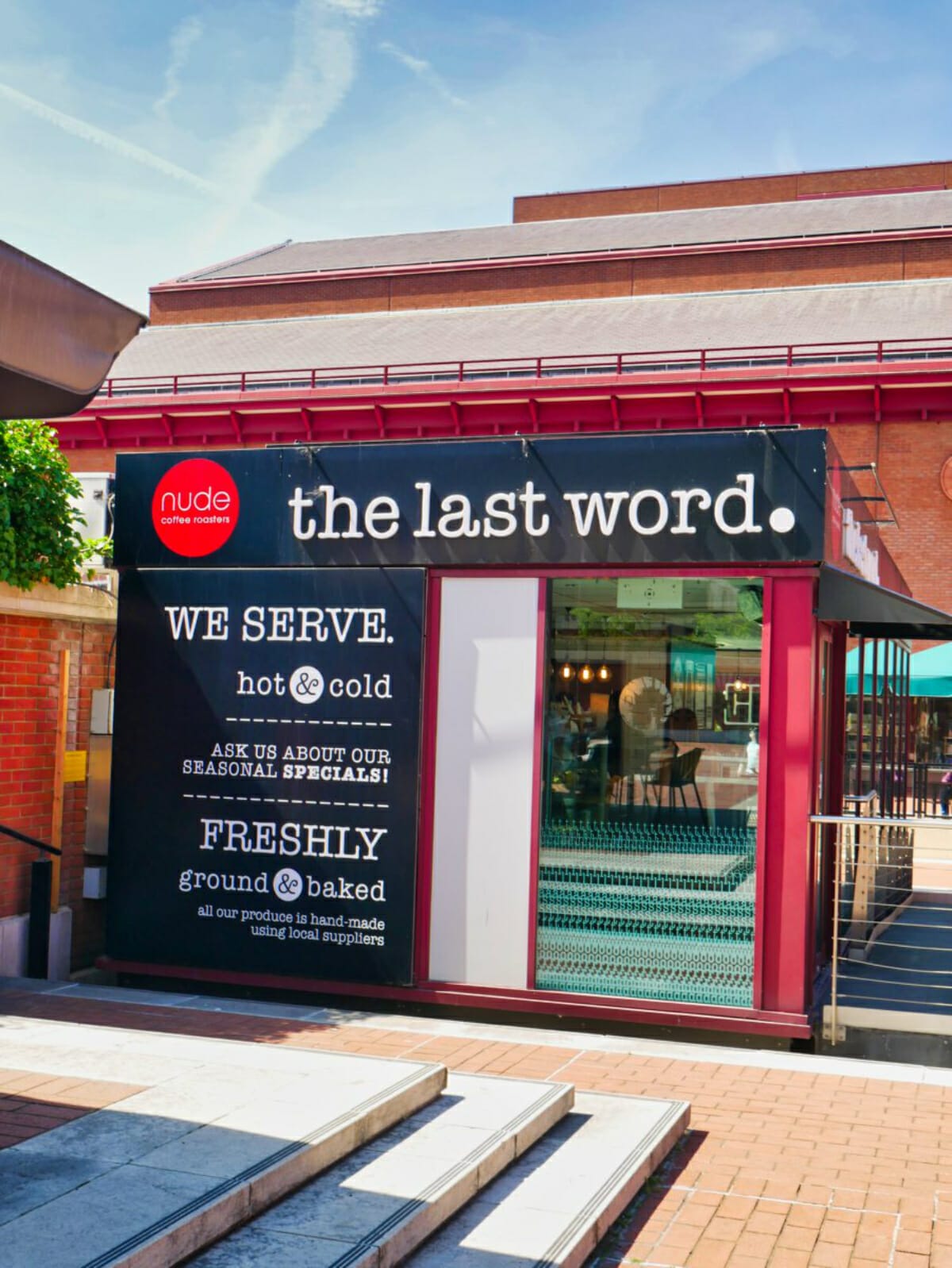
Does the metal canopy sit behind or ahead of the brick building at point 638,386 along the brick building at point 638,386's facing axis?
ahead

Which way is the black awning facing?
to the viewer's right

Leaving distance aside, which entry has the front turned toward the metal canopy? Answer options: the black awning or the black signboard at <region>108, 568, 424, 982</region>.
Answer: the black signboard

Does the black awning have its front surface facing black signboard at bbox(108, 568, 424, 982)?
no

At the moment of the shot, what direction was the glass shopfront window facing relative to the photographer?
facing the viewer

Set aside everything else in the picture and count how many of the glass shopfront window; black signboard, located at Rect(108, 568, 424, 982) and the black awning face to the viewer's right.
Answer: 1

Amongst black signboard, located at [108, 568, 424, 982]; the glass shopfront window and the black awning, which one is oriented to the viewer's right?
the black awning

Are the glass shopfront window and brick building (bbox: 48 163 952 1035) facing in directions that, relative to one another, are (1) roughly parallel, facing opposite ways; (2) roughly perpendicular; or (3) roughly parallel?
roughly parallel

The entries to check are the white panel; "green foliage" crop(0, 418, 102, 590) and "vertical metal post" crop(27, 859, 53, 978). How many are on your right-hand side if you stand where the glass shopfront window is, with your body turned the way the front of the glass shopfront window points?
3

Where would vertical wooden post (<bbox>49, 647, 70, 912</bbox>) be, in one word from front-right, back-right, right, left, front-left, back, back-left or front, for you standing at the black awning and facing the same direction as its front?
back

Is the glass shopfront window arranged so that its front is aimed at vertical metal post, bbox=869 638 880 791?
no

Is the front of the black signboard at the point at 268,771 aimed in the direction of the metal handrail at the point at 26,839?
no

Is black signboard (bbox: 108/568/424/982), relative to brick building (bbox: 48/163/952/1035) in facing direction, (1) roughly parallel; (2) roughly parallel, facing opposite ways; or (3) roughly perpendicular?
roughly parallel

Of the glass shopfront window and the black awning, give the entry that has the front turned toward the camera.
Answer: the glass shopfront window
